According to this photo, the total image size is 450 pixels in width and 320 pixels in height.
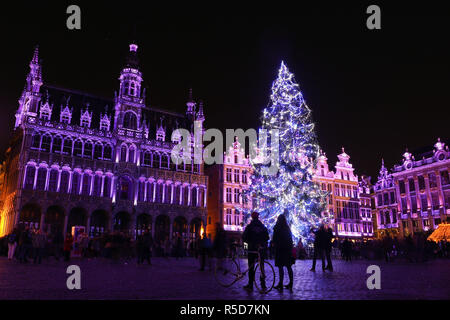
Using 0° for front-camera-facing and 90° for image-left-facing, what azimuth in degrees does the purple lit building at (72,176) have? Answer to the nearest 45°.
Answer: approximately 315°
